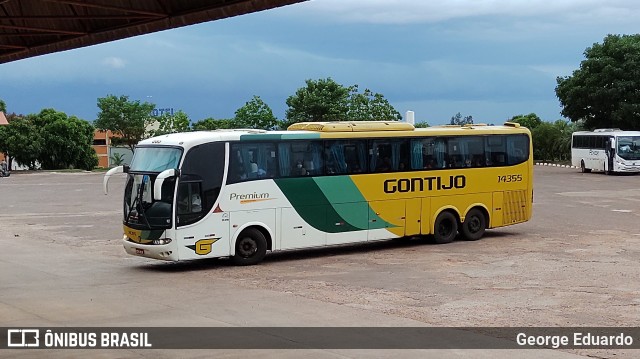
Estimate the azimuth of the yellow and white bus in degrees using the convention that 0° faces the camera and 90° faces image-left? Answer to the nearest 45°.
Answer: approximately 45°
